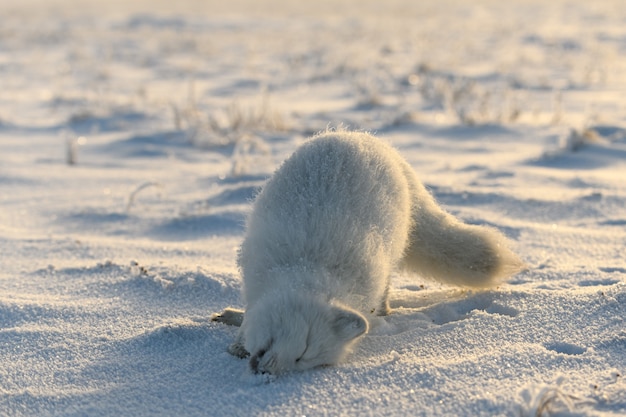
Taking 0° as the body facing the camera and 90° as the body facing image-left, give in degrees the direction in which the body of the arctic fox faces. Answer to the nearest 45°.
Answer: approximately 45°
